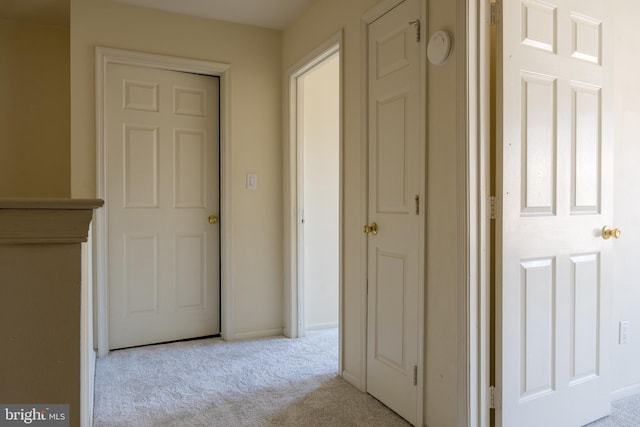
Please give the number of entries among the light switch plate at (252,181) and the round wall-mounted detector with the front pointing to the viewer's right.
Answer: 0

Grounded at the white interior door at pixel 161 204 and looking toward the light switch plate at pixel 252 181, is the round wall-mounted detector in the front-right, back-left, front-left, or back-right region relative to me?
front-right

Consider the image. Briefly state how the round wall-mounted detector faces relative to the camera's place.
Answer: facing the viewer and to the left of the viewer

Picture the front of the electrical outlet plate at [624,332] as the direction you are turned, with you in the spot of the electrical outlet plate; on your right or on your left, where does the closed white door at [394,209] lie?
on your right

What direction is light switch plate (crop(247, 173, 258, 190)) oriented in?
toward the camera

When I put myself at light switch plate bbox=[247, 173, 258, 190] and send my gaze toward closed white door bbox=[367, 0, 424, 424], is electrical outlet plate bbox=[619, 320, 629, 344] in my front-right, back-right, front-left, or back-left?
front-left
